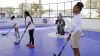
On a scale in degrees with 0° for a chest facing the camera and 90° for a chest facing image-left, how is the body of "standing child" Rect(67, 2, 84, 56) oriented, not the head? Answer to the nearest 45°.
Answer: approximately 90°
